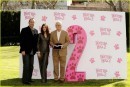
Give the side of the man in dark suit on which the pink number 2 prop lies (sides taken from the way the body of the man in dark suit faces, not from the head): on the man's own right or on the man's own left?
on the man's own left

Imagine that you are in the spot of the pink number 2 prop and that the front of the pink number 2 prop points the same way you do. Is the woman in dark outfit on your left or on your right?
on your right
